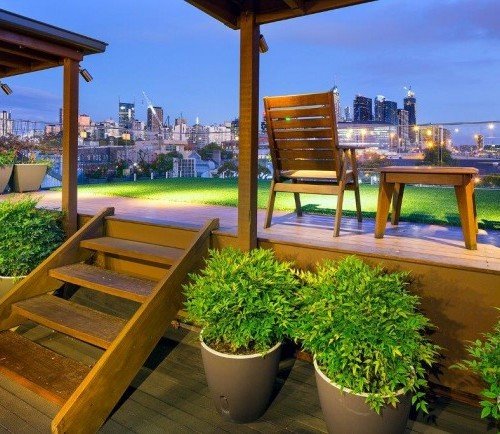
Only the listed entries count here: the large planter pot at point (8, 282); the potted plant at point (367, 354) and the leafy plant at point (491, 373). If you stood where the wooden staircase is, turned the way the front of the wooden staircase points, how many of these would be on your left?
2

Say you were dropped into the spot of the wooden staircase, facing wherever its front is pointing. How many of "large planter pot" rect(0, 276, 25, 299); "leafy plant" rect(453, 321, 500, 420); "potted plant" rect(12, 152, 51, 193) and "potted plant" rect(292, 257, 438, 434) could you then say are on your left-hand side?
2

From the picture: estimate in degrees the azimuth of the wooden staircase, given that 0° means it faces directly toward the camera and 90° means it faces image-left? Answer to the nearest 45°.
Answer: approximately 45°

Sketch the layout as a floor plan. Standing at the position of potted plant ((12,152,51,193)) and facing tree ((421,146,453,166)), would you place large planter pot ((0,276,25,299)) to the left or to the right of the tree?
right

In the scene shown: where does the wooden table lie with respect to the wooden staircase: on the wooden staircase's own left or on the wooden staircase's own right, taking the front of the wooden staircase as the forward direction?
on the wooden staircase's own left
